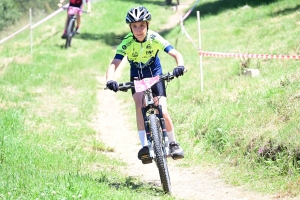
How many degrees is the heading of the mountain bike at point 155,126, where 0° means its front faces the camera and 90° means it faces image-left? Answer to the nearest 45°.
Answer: approximately 0°
